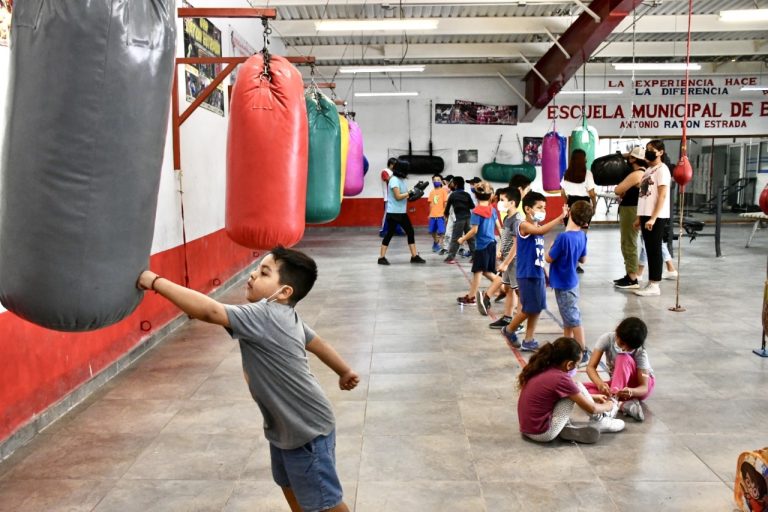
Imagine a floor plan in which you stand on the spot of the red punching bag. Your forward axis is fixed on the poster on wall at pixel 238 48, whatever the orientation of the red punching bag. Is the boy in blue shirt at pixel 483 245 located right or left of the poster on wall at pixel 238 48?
right

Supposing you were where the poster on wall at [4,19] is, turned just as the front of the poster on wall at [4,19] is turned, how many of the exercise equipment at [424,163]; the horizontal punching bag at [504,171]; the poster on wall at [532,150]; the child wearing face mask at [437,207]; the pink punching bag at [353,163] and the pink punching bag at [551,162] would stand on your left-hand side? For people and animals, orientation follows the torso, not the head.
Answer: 6

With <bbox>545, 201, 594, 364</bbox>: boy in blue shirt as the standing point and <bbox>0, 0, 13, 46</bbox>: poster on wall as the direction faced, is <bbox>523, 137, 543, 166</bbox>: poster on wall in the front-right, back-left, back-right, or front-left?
back-right

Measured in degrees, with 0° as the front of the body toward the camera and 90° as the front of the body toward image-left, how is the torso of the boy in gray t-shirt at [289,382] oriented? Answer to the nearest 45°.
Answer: approximately 90°

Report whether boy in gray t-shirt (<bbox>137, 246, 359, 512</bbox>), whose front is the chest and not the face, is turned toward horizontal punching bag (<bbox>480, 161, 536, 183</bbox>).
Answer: no

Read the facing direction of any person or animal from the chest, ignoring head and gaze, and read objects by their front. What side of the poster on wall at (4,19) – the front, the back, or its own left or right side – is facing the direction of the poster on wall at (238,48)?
left

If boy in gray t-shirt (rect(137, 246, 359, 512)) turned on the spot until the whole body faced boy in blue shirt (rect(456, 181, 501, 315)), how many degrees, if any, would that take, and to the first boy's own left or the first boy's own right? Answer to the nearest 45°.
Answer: approximately 135° to the first boy's own right

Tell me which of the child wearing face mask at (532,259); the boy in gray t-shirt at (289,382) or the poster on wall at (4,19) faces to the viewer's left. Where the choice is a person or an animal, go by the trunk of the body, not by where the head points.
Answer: the boy in gray t-shirt

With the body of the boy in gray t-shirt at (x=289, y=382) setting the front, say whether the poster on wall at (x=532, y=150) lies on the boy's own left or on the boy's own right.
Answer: on the boy's own right

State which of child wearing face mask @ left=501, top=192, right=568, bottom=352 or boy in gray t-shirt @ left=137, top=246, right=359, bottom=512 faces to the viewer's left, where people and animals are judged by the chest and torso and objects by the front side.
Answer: the boy in gray t-shirt

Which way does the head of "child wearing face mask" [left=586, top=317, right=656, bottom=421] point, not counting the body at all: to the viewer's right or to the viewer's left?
to the viewer's left

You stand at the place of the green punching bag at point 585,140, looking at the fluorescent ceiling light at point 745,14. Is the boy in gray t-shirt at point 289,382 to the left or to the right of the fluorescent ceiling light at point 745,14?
right

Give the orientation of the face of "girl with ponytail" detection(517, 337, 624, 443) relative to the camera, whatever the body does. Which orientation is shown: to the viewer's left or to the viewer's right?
to the viewer's right

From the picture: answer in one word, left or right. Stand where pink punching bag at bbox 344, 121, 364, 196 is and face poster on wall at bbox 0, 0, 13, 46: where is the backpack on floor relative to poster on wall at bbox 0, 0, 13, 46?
left

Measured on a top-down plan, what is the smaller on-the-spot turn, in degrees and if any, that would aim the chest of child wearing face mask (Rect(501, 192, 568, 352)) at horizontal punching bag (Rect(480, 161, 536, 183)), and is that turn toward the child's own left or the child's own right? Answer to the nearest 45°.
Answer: approximately 135° to the child's own left

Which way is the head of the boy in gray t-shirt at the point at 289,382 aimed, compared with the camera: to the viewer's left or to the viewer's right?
to the viewer's left

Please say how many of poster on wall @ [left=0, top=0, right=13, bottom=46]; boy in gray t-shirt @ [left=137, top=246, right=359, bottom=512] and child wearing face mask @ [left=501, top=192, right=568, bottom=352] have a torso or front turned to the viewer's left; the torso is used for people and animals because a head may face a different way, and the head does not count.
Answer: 1

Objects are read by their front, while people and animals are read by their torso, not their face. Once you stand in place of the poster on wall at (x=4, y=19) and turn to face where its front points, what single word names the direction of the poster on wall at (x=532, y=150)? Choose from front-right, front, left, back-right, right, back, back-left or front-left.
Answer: left

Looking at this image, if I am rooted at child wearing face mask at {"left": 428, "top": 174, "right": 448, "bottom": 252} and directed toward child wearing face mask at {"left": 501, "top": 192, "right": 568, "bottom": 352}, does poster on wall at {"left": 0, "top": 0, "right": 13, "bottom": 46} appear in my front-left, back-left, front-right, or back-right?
front-right
